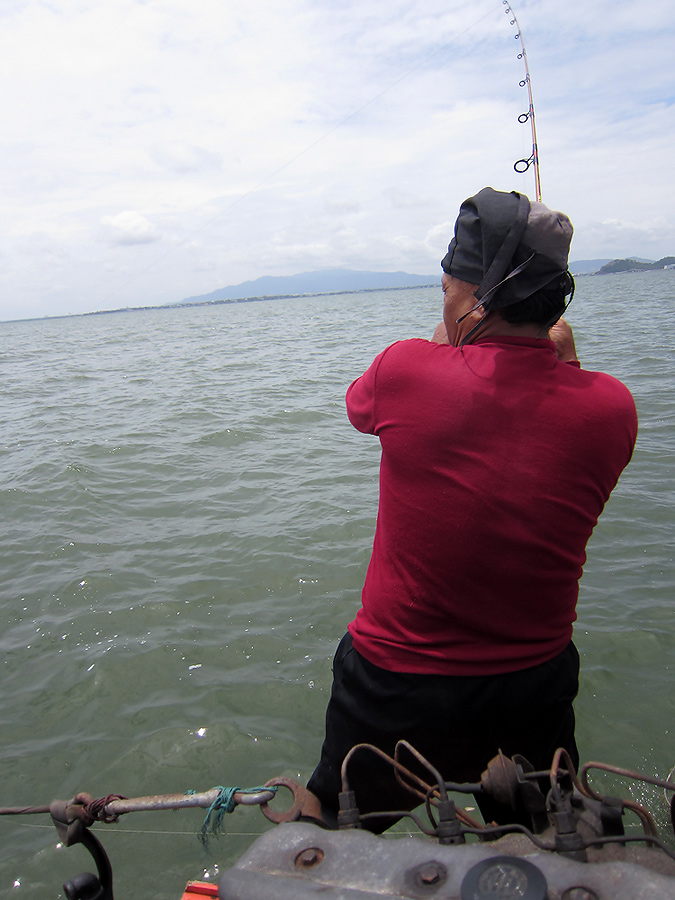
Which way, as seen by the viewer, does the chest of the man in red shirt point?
away from the camera
